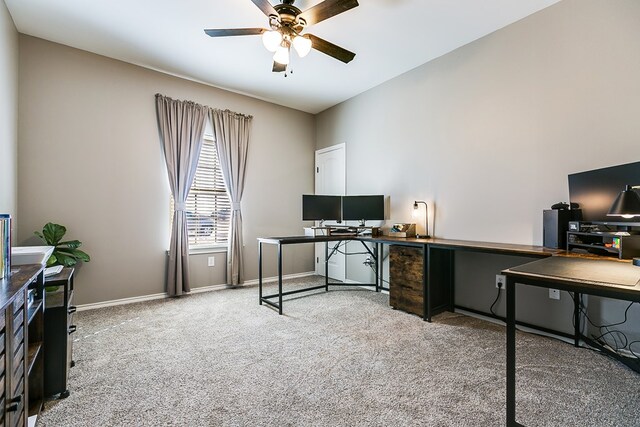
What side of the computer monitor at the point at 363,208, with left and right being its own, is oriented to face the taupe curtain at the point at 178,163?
right

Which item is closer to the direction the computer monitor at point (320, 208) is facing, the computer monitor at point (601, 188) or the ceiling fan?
the ceiling fan

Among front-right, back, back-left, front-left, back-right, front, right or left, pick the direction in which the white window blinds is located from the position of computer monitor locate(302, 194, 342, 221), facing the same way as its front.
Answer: right

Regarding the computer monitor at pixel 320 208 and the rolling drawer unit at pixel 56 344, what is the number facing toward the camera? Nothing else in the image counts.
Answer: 1

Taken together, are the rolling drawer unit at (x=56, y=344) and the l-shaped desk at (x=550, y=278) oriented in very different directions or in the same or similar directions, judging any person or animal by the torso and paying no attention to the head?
very different directions

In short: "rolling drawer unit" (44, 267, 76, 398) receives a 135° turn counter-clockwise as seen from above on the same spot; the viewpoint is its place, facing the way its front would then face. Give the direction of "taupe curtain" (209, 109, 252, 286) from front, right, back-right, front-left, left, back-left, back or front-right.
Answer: right

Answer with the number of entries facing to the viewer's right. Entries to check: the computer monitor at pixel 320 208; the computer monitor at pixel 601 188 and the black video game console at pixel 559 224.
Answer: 0

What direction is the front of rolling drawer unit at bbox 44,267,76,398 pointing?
to the viewer's right

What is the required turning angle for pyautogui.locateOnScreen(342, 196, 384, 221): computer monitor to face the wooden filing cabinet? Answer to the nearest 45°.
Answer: approximately 45° to its left

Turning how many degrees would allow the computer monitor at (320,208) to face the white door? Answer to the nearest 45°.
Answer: approximately 180°

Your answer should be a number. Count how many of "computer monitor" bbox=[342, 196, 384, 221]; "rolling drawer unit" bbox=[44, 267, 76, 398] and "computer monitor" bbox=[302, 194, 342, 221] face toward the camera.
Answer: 2

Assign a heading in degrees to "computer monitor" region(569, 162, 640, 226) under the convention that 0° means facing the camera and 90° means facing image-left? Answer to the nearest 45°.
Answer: approximately 45°

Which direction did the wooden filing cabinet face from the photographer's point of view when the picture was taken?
facing the viewer and to the left of the viewer

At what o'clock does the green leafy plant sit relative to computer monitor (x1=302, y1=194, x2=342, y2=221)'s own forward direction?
The green leafy plant is roughly at 2 o'clock from the computer monitor.

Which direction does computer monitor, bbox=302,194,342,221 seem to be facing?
toward the camera
